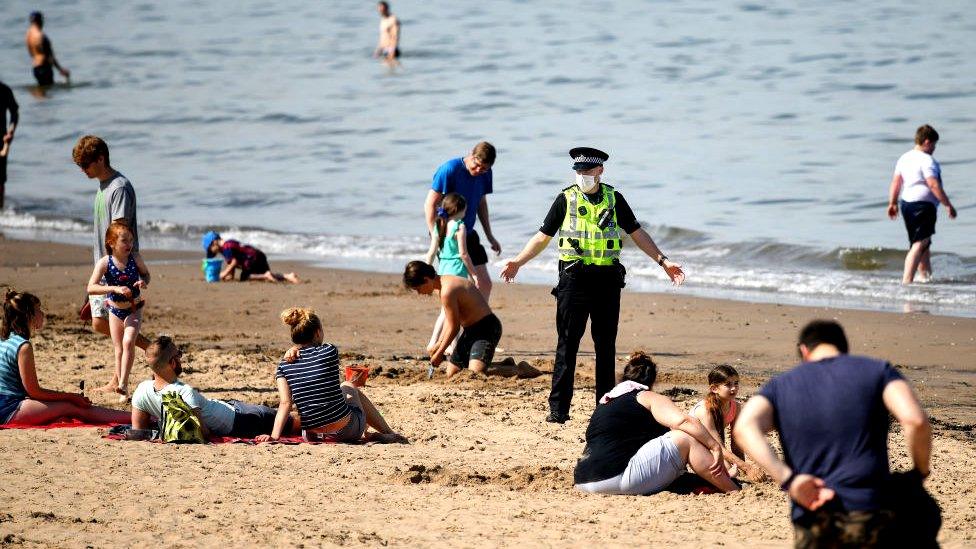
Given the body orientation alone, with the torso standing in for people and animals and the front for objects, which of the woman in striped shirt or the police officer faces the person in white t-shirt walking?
the woman in striped shirt

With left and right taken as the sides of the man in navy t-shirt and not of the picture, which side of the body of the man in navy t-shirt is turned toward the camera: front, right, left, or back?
back

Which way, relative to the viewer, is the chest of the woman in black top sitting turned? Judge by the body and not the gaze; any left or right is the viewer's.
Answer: facing away from the viewer and to the right of the viewer

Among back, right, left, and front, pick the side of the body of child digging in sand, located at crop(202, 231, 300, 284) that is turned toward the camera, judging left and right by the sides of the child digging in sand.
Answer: left

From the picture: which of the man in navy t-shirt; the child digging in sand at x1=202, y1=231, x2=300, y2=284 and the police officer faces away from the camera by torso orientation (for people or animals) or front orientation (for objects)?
the man in navy t-shirt

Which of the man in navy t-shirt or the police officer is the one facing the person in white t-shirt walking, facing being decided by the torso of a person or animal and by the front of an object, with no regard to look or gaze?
the man in navy t-shirt

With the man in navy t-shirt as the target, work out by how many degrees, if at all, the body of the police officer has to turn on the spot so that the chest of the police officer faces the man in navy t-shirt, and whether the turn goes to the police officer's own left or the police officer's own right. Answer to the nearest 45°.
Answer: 0° — they already face them

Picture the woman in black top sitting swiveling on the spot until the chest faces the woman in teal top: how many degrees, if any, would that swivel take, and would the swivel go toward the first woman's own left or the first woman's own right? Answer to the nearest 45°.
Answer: approximately 135° to the first woman's own left

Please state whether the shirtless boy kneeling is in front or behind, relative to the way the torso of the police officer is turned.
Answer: behind

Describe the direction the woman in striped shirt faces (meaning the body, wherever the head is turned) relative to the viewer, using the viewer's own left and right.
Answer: facing away from the viewer and to the right of the viewer
